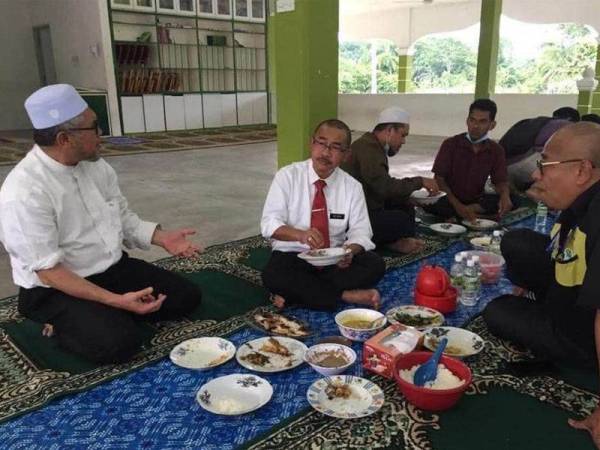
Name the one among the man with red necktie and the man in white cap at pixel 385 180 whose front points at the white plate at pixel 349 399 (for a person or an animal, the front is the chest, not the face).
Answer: the man with red necktie

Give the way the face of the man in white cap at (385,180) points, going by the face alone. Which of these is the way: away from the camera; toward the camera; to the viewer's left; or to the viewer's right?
to the viewer's right

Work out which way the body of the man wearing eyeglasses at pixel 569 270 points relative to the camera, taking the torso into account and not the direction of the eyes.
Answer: to the viewer's left

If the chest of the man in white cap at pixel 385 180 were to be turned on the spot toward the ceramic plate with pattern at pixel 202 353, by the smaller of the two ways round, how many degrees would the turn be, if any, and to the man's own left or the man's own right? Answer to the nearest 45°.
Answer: approximately 135° to the man's own right

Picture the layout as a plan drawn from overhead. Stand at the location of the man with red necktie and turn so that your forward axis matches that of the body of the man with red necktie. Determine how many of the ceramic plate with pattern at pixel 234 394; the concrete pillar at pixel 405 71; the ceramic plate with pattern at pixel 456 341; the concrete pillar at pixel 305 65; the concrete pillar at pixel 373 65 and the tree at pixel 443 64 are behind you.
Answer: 4

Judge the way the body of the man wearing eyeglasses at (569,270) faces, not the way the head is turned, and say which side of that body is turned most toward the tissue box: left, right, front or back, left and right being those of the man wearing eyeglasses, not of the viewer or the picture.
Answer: front

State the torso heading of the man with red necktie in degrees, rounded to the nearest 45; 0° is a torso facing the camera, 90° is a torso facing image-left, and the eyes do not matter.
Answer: approximately 0°

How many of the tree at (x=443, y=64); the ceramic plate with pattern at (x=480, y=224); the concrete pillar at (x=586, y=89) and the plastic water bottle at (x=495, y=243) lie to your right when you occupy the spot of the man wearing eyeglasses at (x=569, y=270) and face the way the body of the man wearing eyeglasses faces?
4

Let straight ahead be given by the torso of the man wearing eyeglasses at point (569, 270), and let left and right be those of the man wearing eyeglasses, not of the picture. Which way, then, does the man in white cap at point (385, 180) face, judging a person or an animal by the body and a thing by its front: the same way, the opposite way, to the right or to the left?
the opposite way

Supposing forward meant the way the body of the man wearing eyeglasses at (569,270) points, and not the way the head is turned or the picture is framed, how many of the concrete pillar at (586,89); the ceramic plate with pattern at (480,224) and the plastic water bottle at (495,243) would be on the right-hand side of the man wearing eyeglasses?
3

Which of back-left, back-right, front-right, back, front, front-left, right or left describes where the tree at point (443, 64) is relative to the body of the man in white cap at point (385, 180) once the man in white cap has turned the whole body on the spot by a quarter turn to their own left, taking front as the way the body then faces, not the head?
front

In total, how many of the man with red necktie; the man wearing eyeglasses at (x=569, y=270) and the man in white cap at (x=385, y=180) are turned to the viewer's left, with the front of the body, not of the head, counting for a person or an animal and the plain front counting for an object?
1

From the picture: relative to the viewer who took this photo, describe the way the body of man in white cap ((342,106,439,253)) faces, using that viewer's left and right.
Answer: facing to the right of the viewer

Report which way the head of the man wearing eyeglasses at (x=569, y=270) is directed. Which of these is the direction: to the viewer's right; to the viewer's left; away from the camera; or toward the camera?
to the viewer's left

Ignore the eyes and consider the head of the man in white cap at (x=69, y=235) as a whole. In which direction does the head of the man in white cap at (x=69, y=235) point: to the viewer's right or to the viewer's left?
to the viewer's right

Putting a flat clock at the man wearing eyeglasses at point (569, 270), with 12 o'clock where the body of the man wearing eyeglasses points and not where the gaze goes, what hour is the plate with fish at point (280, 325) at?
The plate with fish is roughly at 12 o'clock from the man wearing eyeglasses.
